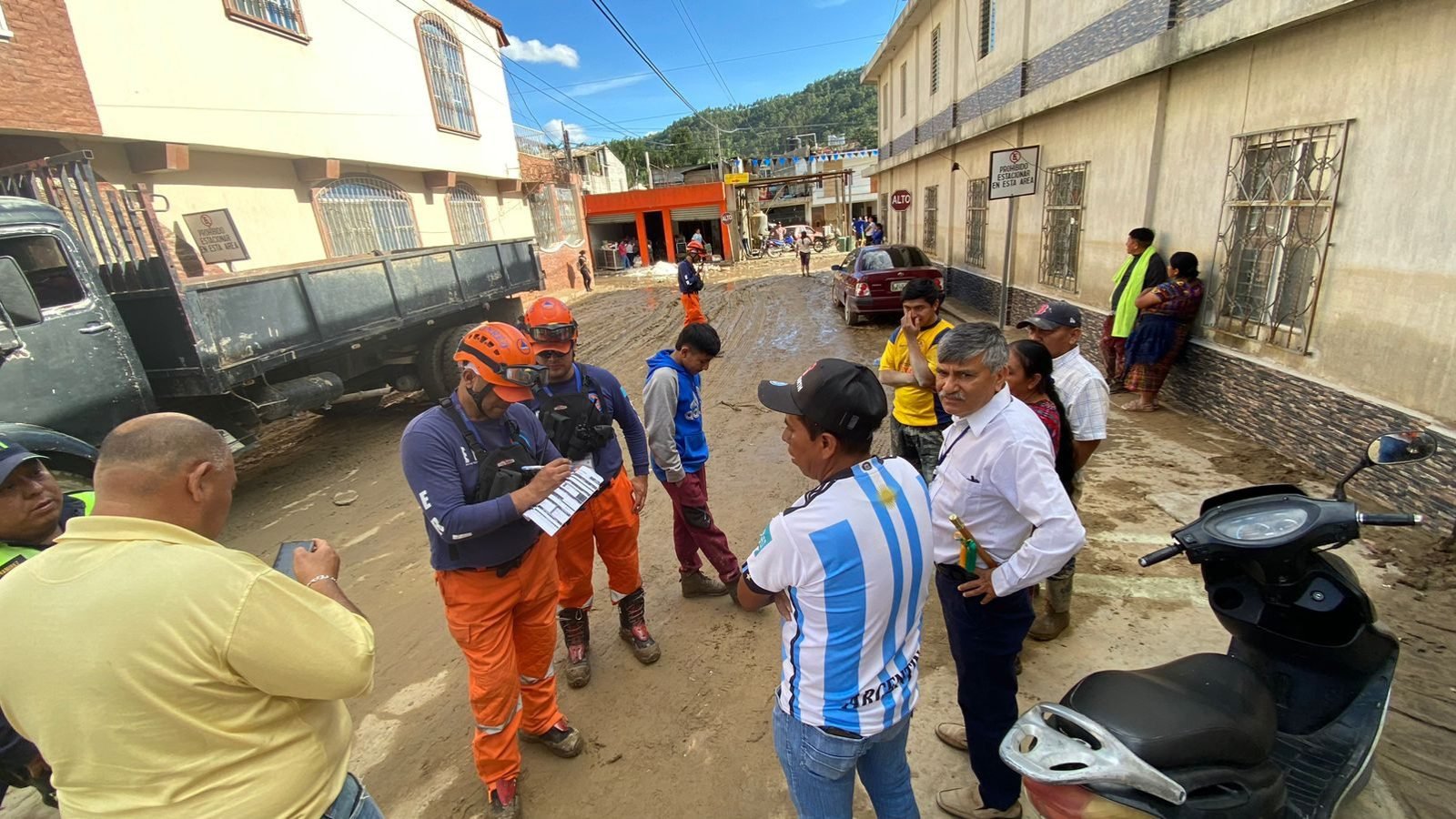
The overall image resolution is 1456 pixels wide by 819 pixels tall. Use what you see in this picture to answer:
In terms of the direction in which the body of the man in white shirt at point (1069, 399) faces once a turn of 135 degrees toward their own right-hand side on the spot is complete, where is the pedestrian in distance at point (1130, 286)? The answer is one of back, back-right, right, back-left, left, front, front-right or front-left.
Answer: front-left

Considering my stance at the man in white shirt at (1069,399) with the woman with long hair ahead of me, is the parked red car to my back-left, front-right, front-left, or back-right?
back-right

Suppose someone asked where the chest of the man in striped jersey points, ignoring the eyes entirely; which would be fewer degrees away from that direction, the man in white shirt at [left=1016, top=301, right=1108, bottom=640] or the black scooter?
the man in white shirt

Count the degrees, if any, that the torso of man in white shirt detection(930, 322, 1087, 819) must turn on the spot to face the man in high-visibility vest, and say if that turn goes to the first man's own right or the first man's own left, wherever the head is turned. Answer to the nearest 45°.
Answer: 0° — they already face them

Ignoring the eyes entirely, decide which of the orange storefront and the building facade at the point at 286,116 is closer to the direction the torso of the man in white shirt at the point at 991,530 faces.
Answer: the building facade

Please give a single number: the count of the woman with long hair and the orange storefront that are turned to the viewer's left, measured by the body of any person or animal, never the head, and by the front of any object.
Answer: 1

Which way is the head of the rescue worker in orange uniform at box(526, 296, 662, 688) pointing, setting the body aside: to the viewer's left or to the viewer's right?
to the viewer's left

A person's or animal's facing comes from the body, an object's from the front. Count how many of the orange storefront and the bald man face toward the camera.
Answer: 1

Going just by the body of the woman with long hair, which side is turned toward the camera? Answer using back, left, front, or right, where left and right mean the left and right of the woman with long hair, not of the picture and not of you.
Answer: left
